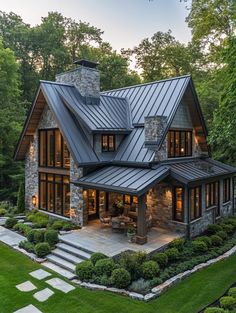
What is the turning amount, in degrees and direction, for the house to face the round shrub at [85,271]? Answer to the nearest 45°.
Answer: approximately 45° to its left

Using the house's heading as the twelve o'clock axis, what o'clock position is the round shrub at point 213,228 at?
The round shrub is roughly at 8 o'clock from the house.

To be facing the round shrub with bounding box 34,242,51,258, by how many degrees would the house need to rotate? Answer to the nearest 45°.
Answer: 0° — it already faces it

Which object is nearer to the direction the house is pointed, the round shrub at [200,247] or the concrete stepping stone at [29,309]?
the concrete stepping stone

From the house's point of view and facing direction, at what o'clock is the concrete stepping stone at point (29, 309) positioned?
The concrete stepping stone is roughly at 11 o'clock from the house.

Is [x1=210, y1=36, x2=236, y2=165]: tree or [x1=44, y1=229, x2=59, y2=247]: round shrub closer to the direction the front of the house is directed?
the round shrub

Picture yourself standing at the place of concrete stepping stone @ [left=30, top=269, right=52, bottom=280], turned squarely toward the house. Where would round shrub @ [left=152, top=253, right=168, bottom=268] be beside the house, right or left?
right

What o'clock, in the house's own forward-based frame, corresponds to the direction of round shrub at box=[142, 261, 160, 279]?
The round shrub is roughly at 10 o'clock from the house.

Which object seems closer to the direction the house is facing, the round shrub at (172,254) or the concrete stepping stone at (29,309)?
the concrete stepping stone

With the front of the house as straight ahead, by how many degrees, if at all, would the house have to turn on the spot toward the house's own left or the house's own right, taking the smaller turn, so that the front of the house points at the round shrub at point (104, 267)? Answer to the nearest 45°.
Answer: approximately 45° to the house's own left

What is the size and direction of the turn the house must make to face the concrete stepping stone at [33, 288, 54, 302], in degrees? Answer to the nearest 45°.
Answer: approximately 45° to its left

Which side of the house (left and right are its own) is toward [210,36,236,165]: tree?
left

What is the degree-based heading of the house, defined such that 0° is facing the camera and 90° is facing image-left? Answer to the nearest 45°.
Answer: approximately 45°
